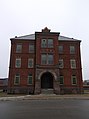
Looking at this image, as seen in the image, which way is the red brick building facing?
toward the camera
